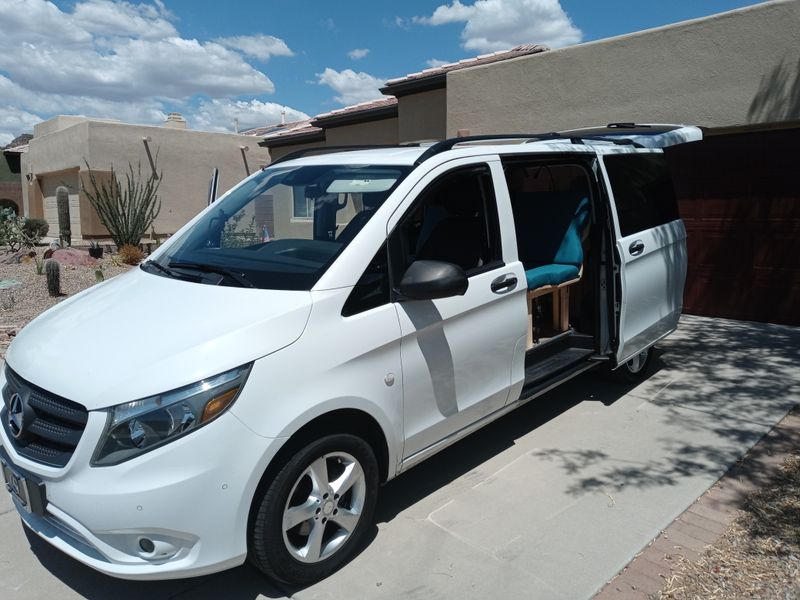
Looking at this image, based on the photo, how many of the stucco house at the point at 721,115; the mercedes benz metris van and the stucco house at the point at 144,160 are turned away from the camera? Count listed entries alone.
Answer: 0

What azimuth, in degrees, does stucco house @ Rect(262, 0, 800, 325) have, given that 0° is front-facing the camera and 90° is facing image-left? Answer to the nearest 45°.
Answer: approximately 45°

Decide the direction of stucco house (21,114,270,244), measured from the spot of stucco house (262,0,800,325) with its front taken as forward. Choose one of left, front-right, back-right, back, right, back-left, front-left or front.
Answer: right

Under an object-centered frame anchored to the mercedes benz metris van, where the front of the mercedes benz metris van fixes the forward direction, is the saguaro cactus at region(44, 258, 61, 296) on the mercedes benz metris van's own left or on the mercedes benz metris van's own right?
on the mercedes benz metris van's own right

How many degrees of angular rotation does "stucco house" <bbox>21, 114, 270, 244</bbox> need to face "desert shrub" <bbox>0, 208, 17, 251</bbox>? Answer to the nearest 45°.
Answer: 0° — it already faces it

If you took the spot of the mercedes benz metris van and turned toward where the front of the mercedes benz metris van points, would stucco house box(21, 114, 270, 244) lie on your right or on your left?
on your right

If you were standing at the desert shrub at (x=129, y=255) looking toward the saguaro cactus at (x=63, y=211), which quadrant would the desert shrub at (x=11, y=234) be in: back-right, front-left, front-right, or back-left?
front-left

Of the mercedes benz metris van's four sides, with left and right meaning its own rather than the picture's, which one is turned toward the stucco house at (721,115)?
back

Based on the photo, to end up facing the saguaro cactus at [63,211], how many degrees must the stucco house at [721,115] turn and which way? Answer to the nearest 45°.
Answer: approximately 90° to its right

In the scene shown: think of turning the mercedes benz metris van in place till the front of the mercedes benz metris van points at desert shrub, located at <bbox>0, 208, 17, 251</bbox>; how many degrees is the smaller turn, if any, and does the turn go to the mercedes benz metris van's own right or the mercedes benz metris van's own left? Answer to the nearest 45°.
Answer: approximately 90° to the mercedes benz metris van's own right

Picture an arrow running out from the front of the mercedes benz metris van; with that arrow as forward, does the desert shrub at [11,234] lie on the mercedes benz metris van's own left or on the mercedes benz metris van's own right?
on the mercedes benz metris van's own right

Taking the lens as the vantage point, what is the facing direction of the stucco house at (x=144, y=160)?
facing the viewer and to the left of the viewer

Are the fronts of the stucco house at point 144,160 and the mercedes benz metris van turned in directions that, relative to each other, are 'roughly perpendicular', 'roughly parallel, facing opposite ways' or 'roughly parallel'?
roughly parallel

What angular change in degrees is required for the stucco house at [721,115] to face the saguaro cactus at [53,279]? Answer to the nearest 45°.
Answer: approximately 45° to its right

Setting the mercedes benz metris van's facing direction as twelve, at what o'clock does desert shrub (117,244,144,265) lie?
The desert shrub is roughly at 4 o'clock from the mercedes benz metris van.
